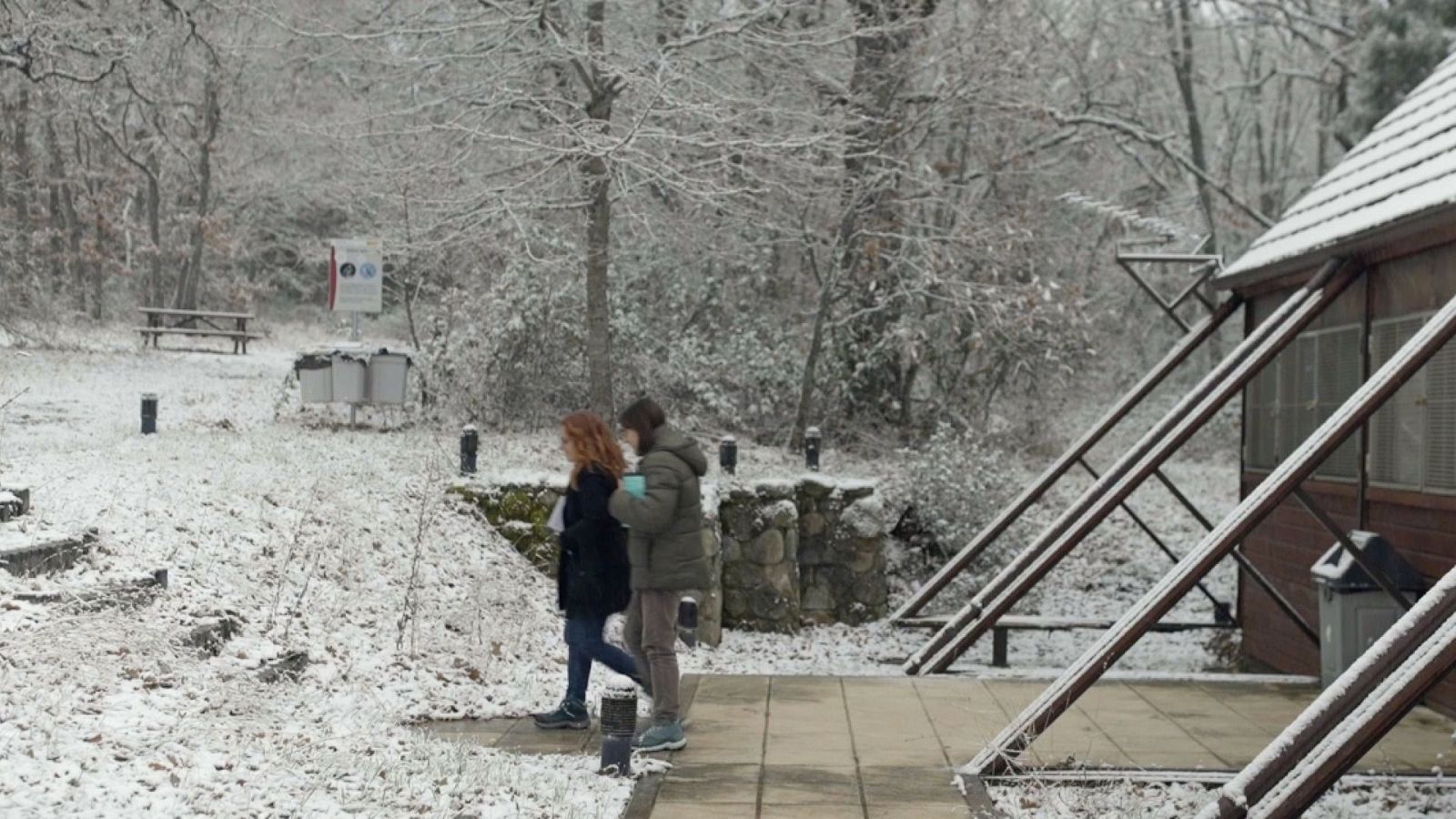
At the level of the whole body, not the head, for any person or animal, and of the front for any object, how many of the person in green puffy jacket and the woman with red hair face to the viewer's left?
2

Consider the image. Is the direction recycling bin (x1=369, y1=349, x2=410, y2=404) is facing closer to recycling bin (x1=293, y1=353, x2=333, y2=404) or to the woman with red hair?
the woman with red hair

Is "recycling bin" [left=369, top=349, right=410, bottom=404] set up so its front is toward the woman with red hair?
yes

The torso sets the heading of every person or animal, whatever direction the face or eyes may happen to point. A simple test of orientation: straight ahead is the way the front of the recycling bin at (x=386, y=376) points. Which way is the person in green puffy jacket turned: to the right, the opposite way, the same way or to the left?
to the right

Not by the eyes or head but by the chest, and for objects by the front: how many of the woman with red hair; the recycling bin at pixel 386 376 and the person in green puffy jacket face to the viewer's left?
2

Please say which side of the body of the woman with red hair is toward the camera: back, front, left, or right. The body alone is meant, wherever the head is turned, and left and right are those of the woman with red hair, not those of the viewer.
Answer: left

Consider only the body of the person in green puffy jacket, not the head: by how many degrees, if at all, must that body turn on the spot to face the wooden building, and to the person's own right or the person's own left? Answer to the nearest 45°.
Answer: approximately 135° to the person's own right

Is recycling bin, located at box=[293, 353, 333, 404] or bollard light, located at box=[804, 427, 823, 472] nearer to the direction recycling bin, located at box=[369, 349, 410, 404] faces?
the bollard light

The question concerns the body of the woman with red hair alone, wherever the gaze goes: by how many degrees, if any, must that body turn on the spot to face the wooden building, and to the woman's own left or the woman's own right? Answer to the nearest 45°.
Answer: approximately 180°

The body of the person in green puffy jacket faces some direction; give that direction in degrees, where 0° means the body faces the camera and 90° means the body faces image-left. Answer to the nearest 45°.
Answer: approximately 90°

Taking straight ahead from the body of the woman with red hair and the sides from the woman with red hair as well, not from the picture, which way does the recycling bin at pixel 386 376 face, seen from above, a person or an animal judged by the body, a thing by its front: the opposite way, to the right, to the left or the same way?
to the left

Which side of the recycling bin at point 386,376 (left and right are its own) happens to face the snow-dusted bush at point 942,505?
left

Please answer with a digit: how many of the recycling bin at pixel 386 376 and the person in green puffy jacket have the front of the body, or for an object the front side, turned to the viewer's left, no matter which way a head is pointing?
1
